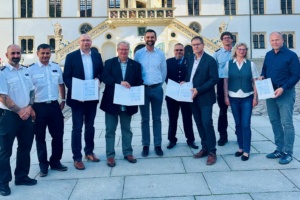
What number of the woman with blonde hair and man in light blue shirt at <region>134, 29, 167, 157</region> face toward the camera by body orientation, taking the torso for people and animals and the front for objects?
2

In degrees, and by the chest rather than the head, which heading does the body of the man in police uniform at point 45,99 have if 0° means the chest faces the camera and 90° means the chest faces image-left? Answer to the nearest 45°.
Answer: approximately 0°

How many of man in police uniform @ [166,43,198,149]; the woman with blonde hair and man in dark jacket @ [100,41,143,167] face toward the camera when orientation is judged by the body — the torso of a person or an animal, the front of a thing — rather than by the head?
3

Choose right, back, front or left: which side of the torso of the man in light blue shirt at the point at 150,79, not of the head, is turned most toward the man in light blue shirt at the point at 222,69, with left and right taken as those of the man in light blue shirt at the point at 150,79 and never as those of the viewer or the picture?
left

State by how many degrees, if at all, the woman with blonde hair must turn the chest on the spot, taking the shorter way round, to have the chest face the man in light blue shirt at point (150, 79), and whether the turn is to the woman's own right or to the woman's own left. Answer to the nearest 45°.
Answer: approximately 90° to the woman's own right

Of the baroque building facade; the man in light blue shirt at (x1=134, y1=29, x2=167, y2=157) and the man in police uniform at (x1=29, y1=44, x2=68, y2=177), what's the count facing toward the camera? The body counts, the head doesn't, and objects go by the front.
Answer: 3

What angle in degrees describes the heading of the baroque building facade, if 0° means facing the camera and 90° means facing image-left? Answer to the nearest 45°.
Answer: approximately 0°

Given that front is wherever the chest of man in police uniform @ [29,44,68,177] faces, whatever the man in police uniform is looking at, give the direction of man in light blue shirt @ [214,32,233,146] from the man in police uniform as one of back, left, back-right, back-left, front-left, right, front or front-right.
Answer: left
